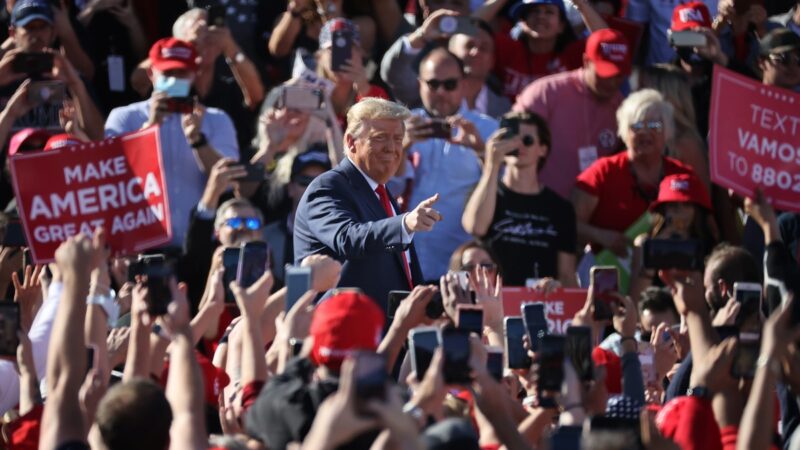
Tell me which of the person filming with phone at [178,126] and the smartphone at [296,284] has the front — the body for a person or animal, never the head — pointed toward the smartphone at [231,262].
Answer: the person filming with phone

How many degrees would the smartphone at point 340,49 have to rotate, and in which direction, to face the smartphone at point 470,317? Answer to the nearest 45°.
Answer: approximately 180°

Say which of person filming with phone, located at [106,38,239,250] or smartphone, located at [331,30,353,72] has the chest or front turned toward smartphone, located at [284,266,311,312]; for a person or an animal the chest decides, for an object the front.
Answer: the person filming with phone

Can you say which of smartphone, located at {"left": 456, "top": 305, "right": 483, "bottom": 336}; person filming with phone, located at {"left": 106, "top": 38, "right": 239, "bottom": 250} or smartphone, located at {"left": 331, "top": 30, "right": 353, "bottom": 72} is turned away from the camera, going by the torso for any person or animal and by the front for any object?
smartphone, located at {"left": 331, "top": 30, "right": 353, "bottom": 72}

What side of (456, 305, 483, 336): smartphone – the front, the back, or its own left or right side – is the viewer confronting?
front

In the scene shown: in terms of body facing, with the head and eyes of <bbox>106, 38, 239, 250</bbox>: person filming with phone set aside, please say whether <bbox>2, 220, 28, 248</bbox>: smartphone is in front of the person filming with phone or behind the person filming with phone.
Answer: in front

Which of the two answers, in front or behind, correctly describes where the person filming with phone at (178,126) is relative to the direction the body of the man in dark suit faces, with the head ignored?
behind

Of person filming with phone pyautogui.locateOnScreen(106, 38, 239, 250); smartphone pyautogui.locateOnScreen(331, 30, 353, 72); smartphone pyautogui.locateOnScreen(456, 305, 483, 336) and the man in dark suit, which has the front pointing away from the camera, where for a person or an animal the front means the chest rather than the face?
smartphone pyautogui.locateOnScreen(331, 30, 353, 72)

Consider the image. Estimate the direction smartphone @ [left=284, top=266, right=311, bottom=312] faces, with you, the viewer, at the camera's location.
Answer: facing the viewer

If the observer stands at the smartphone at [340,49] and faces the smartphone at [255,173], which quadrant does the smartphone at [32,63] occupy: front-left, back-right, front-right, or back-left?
front-right

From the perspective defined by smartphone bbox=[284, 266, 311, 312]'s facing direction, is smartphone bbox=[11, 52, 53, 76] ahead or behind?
behind

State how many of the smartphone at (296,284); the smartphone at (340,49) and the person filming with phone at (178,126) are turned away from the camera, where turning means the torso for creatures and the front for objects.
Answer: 1

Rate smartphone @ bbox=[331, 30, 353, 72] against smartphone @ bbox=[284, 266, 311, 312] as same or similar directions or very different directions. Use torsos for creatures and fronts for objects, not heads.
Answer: very different directions

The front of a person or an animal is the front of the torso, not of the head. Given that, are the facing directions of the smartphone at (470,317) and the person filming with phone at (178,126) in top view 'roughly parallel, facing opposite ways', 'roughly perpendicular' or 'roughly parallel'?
roughly parallel

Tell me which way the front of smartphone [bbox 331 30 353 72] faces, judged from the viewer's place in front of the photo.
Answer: facing away from the viewer

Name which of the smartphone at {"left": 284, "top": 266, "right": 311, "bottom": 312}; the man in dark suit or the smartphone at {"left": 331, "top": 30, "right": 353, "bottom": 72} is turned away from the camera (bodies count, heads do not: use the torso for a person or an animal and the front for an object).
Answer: the smartphone at {"left": 331, "top": 30, "right": 353, "bottom": 72}

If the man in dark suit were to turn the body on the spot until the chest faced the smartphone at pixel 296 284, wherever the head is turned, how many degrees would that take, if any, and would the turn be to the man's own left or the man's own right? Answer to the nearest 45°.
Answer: approximately 45° to the man's own right
